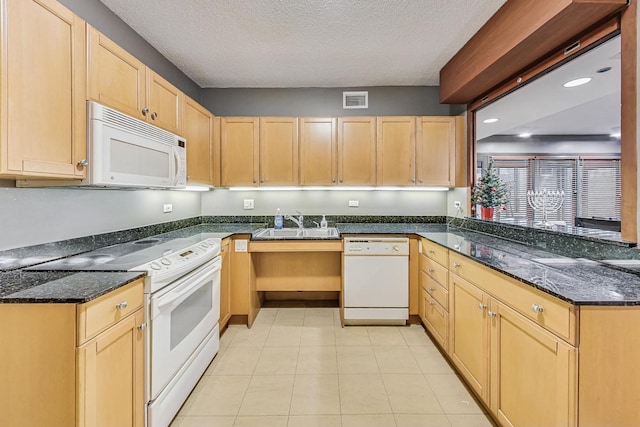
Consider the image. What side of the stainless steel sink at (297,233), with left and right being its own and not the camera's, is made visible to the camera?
front

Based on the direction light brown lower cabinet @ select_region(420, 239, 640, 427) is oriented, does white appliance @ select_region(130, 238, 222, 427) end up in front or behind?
in front

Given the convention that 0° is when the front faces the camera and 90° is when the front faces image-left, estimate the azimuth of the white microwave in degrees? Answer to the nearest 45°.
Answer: approximately 315°

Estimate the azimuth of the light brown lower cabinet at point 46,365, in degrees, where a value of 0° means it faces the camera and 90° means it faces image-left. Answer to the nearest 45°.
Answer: approximately 315°

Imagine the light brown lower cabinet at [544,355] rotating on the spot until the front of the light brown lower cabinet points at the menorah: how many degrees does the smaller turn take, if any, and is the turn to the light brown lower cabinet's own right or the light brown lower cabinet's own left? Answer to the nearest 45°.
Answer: approximately 135° to the light brown lower cabinet's own right

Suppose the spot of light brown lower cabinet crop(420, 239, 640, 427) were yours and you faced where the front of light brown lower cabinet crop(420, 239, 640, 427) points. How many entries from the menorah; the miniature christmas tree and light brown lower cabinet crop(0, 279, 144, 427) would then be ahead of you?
1

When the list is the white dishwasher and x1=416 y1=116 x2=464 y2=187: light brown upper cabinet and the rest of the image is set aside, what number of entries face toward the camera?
2

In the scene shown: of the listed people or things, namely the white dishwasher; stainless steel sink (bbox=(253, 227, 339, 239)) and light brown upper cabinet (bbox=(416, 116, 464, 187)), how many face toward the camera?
3

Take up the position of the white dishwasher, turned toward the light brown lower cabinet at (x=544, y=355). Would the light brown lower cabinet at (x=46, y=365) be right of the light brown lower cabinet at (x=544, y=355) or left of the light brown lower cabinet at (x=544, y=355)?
right

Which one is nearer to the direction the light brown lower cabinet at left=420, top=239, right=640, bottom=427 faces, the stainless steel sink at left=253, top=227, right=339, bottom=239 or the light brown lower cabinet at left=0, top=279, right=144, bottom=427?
the light brown lower cabinet

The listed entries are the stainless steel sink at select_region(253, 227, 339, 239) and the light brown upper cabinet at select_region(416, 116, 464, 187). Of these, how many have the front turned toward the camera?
2

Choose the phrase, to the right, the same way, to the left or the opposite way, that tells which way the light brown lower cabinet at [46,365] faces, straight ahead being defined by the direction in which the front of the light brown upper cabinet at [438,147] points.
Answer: to the left
